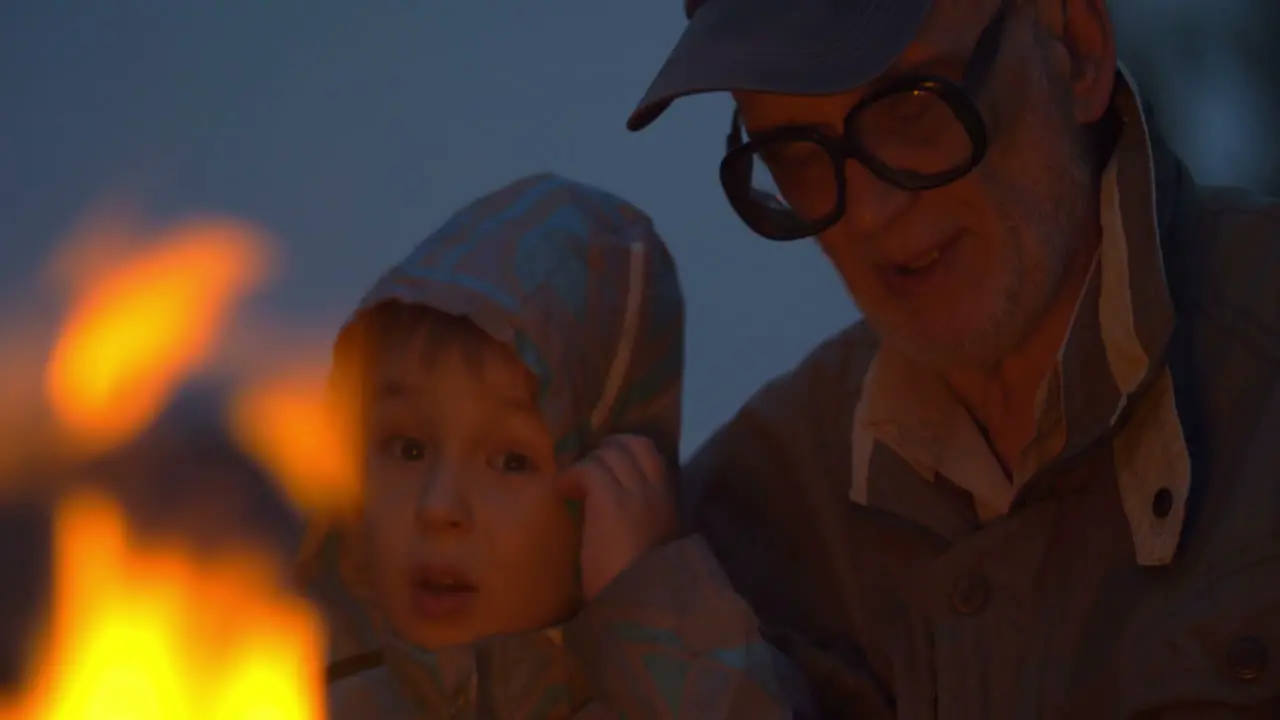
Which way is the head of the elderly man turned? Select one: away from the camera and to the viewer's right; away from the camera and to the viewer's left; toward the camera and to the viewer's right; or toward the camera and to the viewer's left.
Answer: toward the camera and to the viewer's left

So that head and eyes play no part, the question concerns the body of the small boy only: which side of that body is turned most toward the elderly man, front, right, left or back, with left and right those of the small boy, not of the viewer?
left

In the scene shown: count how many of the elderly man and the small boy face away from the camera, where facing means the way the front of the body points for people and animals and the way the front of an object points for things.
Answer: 0

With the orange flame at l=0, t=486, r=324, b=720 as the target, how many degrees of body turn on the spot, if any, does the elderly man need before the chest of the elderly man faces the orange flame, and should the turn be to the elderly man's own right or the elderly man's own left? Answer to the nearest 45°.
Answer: approximately 45° to the elderly man's own right

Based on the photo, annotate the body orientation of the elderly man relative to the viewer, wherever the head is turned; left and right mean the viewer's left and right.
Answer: facing the viewer and to the left of the viewer

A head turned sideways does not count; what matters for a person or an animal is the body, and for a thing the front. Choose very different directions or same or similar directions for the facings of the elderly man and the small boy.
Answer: same or similar directions

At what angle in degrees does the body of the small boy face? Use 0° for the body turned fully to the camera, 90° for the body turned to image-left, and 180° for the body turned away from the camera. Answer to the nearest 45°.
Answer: approximately 45°
